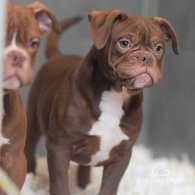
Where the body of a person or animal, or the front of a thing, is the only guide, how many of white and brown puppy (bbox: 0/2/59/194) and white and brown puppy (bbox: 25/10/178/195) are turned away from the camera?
0

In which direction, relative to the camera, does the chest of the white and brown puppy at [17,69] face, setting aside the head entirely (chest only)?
toward the camera

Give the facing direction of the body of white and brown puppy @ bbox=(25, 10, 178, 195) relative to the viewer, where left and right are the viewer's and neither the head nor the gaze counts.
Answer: facing the viewer and to the right of the viewer
